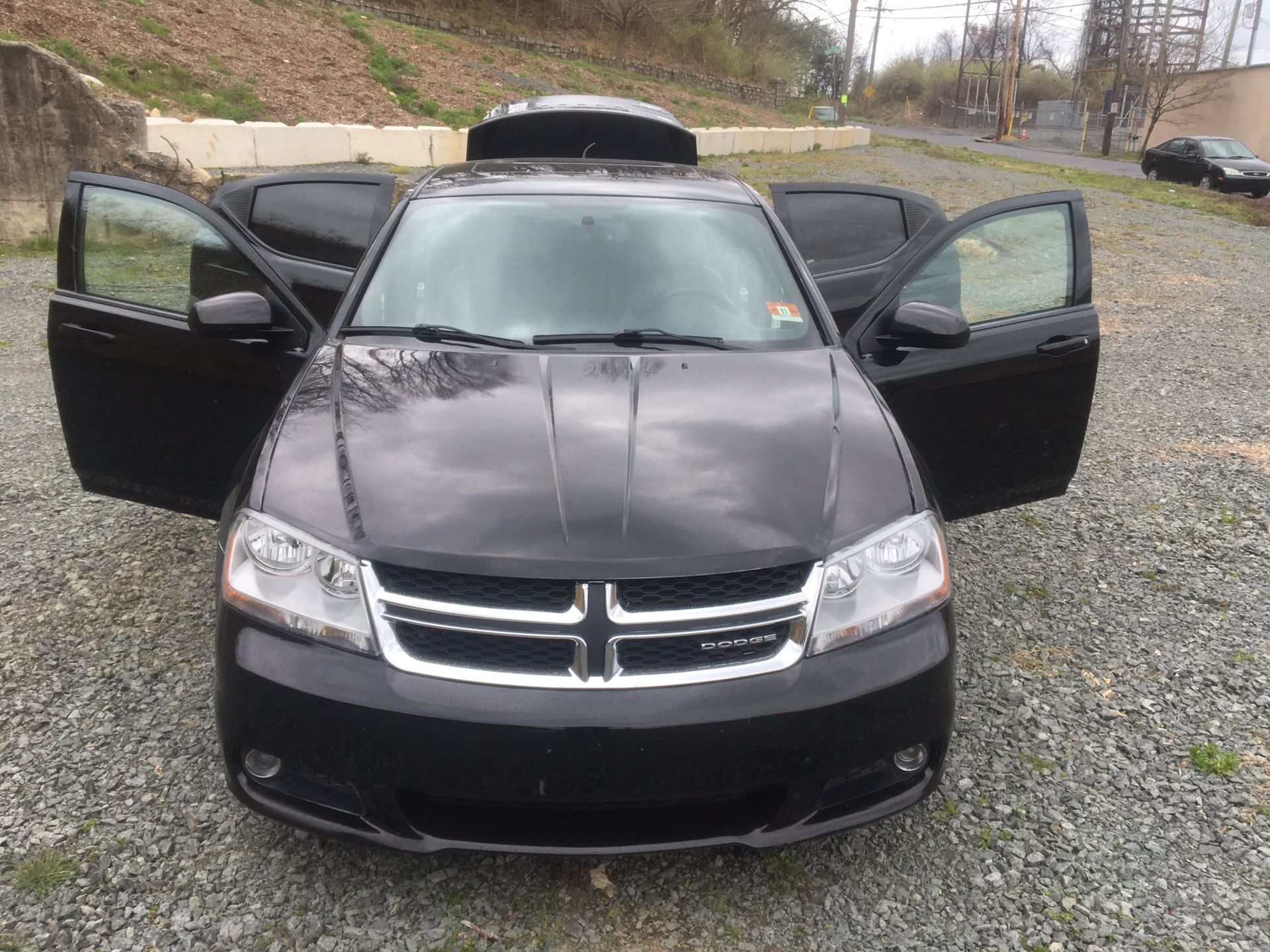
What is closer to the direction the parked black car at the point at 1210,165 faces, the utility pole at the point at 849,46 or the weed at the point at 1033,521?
the weed

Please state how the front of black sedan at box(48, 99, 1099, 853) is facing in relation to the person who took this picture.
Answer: facing the viewer

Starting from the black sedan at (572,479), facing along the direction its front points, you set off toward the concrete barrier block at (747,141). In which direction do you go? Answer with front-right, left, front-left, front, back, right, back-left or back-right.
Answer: back

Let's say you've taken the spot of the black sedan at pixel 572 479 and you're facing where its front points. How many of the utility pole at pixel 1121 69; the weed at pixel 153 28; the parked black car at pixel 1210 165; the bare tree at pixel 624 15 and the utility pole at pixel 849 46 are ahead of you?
0

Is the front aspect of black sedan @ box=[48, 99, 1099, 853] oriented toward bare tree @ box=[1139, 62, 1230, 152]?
no

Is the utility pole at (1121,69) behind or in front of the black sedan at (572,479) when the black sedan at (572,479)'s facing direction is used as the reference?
behind

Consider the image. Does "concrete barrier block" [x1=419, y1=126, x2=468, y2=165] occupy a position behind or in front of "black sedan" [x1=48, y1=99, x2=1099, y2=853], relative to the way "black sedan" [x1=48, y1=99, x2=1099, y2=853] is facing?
behind

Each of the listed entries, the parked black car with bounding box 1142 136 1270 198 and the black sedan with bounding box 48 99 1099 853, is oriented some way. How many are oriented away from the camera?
0

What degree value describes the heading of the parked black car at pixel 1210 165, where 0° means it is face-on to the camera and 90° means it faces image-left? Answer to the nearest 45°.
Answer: approximately 315°

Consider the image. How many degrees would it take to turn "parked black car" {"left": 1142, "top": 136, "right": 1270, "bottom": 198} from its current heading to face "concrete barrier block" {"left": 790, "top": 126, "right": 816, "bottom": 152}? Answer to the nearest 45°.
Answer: approximately 135° to its right

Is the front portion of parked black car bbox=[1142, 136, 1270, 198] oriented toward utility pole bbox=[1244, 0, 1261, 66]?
no

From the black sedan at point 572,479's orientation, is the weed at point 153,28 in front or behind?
behind

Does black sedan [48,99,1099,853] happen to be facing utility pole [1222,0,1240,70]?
no

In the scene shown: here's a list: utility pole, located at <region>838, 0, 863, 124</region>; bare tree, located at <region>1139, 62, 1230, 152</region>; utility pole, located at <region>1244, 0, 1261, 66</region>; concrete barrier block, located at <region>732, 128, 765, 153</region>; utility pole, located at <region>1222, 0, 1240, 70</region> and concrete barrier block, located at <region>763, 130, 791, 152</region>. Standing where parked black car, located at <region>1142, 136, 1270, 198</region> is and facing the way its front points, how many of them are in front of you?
0

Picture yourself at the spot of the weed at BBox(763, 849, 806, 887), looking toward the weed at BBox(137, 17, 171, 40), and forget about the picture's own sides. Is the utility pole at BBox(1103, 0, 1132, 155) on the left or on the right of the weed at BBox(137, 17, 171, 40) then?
right

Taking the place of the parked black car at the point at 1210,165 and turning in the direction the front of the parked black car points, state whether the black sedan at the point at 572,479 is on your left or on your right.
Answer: on your right
